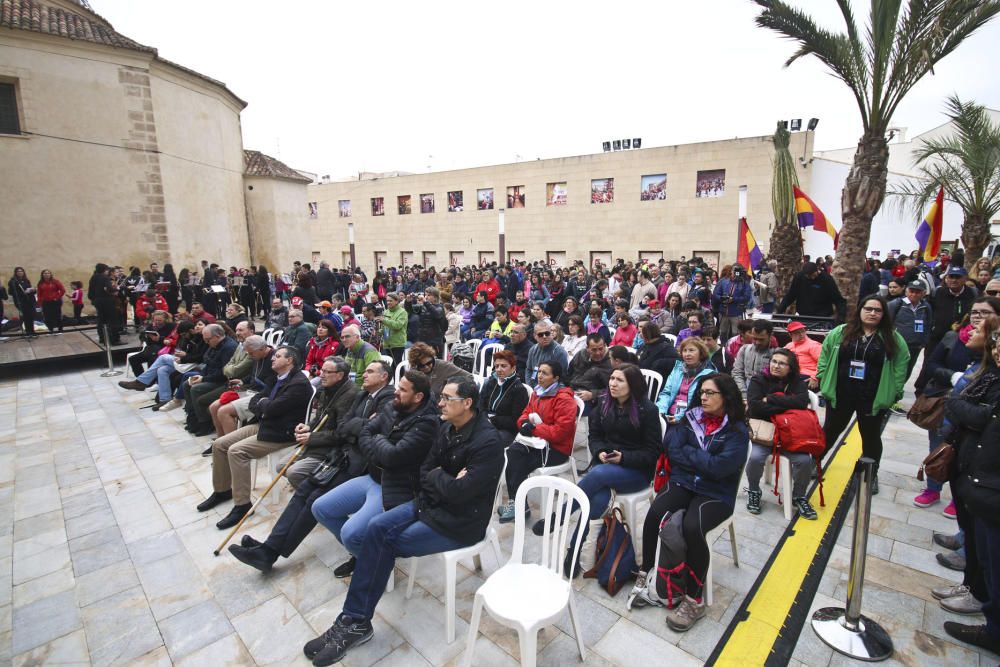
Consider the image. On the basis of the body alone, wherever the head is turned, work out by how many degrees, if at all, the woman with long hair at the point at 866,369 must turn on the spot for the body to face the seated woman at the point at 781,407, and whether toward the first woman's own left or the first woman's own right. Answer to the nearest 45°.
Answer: approximately 45° to the first woman's own right

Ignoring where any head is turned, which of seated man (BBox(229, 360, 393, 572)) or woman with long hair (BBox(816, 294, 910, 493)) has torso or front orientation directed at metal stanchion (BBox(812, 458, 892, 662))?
the woman with long hair

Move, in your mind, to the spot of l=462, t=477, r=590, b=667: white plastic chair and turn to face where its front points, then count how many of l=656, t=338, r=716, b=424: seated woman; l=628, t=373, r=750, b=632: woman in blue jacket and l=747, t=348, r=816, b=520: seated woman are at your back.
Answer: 3

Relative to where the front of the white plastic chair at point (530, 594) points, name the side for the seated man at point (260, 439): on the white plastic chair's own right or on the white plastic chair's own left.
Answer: on the white plastic chair's own right

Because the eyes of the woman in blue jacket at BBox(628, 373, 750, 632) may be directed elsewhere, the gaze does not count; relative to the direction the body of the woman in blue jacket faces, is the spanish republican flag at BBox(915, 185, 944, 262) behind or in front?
behind

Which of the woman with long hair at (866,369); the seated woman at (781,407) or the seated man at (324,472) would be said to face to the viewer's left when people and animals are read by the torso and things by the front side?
the seated man

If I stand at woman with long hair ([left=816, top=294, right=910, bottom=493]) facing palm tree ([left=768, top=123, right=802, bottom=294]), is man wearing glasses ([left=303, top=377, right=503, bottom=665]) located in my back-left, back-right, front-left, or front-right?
back-left

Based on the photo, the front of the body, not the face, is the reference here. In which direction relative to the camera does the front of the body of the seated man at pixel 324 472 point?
to the viewer's left

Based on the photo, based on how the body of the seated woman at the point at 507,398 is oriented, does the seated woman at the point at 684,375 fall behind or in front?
behind

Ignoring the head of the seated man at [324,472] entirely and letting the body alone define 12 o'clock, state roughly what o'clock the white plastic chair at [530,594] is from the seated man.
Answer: The white plastic chair is roughly at 8 o'clock from the seated man.

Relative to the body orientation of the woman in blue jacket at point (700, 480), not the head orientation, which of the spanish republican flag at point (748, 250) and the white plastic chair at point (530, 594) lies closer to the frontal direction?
the white plastic chair

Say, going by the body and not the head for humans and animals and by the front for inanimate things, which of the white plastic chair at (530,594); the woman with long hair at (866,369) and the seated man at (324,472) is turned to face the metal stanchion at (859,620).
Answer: the woman with long hair
